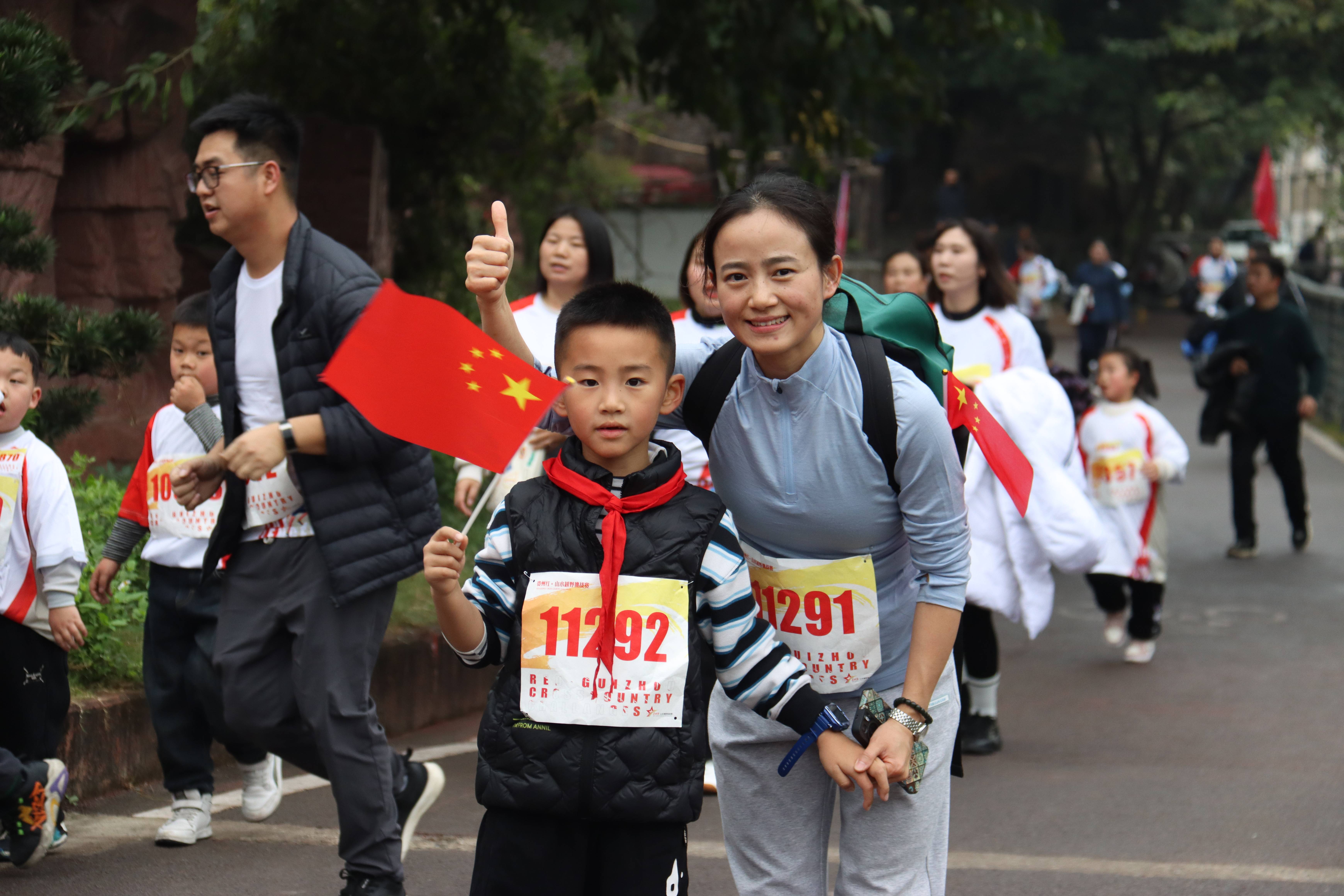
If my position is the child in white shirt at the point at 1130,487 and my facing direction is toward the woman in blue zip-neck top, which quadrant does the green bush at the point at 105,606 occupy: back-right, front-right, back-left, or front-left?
front-right

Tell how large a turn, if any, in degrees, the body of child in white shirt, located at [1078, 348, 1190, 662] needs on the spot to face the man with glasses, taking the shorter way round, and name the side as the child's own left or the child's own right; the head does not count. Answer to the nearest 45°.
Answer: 0° — they already face them

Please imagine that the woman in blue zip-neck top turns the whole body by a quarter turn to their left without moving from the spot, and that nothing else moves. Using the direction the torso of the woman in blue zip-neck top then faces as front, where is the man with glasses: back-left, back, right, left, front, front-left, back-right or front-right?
back-left

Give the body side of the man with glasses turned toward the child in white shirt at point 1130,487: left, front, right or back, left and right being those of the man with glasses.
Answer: back

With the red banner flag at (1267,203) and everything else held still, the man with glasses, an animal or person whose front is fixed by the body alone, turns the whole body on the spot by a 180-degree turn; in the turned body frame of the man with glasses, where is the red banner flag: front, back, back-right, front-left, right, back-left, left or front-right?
front

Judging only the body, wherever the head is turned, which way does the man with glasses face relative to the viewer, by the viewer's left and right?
facing the viewer and to the left of the viewer

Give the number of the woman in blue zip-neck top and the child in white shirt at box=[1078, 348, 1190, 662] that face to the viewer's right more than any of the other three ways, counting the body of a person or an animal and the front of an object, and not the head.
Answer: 0

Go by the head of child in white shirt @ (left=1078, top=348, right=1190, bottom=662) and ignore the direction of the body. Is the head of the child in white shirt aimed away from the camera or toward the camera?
toward the camera

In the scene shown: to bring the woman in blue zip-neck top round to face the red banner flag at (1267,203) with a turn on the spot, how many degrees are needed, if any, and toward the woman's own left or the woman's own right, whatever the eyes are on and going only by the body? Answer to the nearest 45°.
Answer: approximately 180°

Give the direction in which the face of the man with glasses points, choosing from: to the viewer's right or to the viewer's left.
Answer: to the viewer's left

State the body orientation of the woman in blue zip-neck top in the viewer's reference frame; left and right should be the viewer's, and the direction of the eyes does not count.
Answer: facing the viewer
